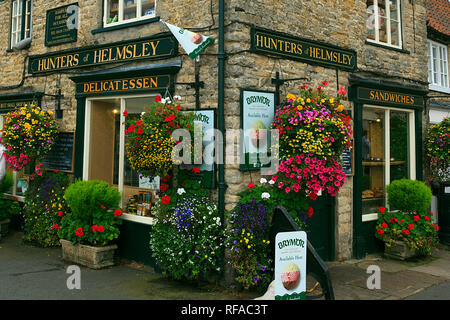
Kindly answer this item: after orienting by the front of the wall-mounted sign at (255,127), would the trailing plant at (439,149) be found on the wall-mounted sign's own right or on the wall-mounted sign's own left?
on the wall-mounted sign's own left

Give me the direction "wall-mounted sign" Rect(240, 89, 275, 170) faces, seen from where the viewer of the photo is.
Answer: facing the viewer and to the right of the viewer

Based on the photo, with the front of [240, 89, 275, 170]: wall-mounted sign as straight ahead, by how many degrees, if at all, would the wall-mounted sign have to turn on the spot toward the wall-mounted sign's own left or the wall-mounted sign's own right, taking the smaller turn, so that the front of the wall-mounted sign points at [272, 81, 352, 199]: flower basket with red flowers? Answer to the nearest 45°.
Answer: approximately 45° to the wall-mounted sign's own left

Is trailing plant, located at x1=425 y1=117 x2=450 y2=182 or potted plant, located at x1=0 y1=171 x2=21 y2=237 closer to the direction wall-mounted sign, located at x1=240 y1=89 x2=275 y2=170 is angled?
the trailing plant

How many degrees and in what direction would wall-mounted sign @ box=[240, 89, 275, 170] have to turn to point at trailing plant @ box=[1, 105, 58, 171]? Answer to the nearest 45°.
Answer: approximately 135° to its right

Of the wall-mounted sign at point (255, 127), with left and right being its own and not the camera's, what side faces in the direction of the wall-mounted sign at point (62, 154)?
back

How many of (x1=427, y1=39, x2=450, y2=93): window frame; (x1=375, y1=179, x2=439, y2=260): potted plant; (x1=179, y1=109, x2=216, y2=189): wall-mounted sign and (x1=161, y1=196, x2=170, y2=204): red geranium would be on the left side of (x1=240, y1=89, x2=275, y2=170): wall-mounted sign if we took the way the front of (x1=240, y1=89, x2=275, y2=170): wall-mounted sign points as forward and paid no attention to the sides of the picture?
2

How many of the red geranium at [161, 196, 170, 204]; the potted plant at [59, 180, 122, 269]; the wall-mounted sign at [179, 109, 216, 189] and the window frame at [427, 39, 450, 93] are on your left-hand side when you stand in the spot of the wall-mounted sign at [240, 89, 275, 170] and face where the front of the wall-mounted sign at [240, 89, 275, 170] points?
1

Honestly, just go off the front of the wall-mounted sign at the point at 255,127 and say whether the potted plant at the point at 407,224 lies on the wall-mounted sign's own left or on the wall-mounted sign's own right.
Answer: on the wall-mounted sign's own left

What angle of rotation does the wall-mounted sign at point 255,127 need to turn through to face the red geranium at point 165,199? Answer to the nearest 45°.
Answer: approximately 135° to its right

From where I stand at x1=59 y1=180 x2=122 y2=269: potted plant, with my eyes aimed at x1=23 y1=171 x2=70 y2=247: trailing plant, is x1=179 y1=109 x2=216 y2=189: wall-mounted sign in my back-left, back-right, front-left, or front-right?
back-right

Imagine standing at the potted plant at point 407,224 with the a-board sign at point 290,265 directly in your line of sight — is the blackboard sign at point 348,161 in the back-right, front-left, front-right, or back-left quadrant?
front-right
